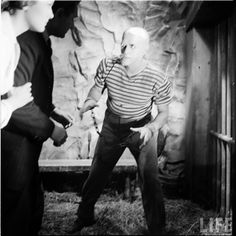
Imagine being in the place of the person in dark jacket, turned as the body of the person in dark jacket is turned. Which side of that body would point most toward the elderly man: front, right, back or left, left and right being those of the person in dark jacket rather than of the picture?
front

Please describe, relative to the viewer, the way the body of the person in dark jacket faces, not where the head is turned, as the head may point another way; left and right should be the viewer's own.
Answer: facing to the right of the viewer
